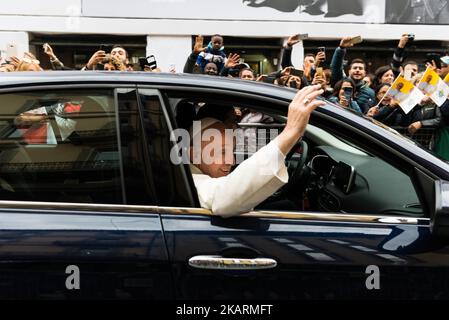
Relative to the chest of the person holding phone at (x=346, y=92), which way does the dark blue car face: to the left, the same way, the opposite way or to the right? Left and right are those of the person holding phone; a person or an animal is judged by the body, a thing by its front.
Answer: to the left

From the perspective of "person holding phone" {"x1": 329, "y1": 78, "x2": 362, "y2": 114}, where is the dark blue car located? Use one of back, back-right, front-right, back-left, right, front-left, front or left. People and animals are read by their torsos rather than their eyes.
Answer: front

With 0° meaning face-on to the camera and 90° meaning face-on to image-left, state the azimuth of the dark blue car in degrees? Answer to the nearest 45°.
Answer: approximately 270°

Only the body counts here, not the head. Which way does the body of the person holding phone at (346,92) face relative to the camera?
toward the camera

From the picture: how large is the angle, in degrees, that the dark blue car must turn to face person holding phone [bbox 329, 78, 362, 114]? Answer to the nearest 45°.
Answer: approximately 90° to its left

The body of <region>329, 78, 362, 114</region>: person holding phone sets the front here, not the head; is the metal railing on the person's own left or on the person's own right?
on the person's own left

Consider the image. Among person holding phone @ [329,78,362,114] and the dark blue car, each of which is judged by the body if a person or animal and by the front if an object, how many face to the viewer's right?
1

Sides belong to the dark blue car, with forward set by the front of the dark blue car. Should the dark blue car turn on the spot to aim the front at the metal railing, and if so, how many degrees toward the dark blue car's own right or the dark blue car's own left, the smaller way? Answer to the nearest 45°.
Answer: approximately 45° to the dark blue car's own left
